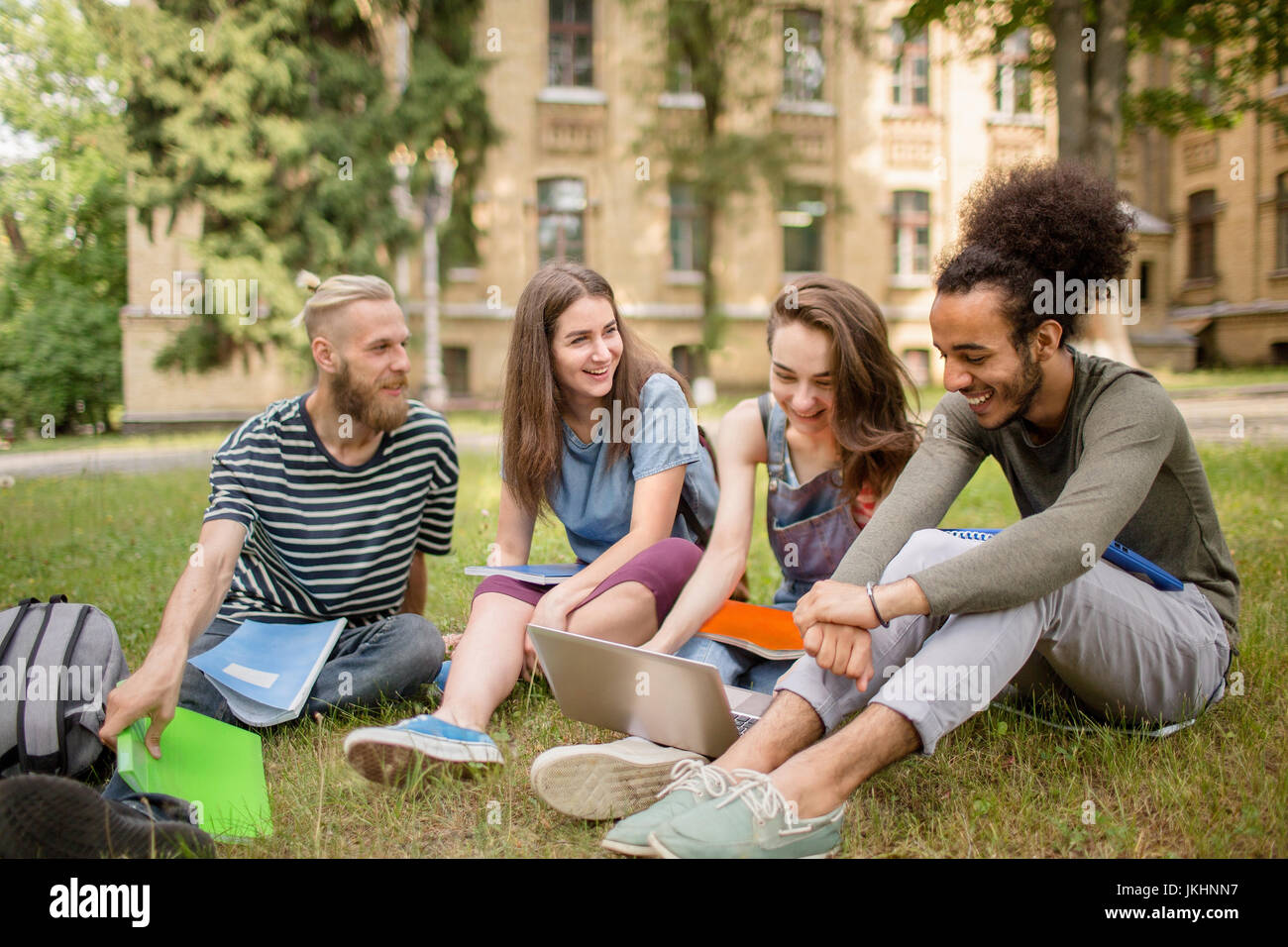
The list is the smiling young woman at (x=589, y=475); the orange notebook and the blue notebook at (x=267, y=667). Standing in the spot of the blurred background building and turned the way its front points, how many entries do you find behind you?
0

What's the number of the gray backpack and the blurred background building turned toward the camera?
1

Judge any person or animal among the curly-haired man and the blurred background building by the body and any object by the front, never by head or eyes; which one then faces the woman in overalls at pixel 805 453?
the blurred background building

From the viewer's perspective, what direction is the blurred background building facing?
toward the camera

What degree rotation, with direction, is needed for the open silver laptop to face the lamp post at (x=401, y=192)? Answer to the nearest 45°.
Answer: approximately 45° to its left

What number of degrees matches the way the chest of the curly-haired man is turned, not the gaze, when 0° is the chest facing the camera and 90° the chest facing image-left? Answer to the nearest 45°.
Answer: approximately 45°

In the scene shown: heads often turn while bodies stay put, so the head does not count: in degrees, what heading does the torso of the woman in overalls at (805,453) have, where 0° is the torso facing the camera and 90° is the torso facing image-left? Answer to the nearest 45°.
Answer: approximately 45°

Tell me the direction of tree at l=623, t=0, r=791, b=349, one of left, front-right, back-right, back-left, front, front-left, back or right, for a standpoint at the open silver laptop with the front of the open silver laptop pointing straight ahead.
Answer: front-left

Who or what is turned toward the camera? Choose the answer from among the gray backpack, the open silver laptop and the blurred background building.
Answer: the blurred background building

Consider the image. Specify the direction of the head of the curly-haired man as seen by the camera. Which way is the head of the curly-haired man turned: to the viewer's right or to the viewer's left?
to the viewer's left

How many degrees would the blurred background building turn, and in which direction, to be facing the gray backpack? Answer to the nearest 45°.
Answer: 0° — it already faces it

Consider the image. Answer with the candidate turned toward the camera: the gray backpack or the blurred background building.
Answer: the blurred background building

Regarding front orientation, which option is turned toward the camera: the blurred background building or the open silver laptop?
the blurred background building

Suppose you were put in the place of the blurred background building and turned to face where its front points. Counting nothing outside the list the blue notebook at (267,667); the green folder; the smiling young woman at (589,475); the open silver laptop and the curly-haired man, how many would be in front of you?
5

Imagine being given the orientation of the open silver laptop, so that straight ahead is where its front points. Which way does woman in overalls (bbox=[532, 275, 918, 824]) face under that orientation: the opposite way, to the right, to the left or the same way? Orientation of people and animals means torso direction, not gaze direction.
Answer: the opposite way

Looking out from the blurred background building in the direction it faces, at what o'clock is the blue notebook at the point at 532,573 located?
The blue notebook is roughly at 12 o'clock from the blurred background building.

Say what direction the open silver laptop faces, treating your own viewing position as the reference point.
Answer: facing away from the viewer and to the right of the viewer

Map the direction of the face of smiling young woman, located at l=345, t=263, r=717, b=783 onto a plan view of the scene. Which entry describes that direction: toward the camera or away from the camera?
toward the camera
